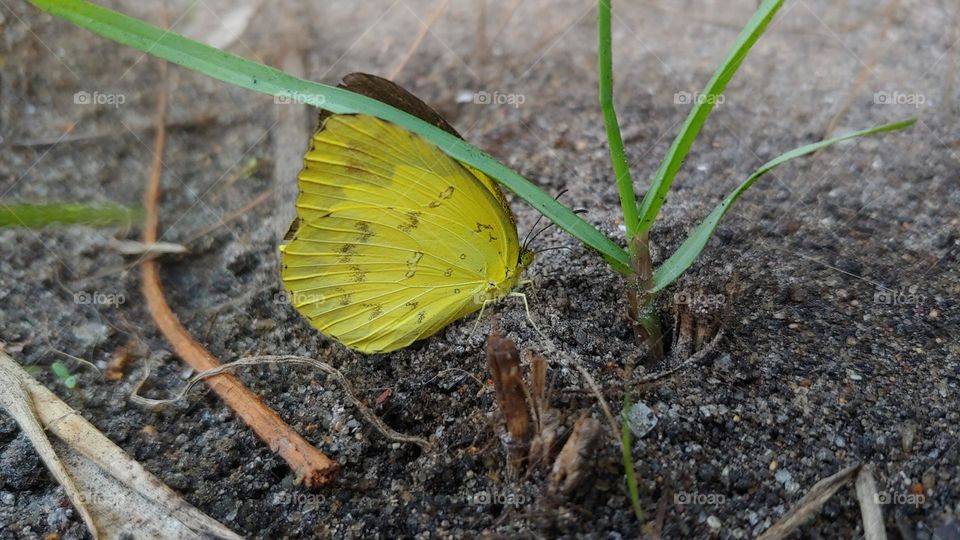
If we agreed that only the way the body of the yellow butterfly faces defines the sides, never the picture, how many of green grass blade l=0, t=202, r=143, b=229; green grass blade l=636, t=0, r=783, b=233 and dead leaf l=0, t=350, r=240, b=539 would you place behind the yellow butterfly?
2

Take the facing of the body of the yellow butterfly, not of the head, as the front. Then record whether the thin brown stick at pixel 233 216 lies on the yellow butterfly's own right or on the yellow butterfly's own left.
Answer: on the yellow butterfly's own left

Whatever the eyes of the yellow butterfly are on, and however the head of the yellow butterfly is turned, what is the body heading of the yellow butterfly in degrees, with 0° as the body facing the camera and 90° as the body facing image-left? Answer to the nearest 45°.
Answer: approximately 270°

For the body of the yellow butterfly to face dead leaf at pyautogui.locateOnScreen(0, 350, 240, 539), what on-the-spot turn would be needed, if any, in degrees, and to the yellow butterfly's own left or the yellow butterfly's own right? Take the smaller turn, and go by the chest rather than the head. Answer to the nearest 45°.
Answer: approximately 180°

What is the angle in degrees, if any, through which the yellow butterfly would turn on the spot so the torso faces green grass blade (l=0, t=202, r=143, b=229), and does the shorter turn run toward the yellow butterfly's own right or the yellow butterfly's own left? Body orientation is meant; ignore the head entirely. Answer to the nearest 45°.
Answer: approximately 180°

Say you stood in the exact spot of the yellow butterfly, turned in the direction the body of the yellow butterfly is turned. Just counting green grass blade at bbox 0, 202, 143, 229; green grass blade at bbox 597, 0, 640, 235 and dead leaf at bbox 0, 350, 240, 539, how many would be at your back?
2
